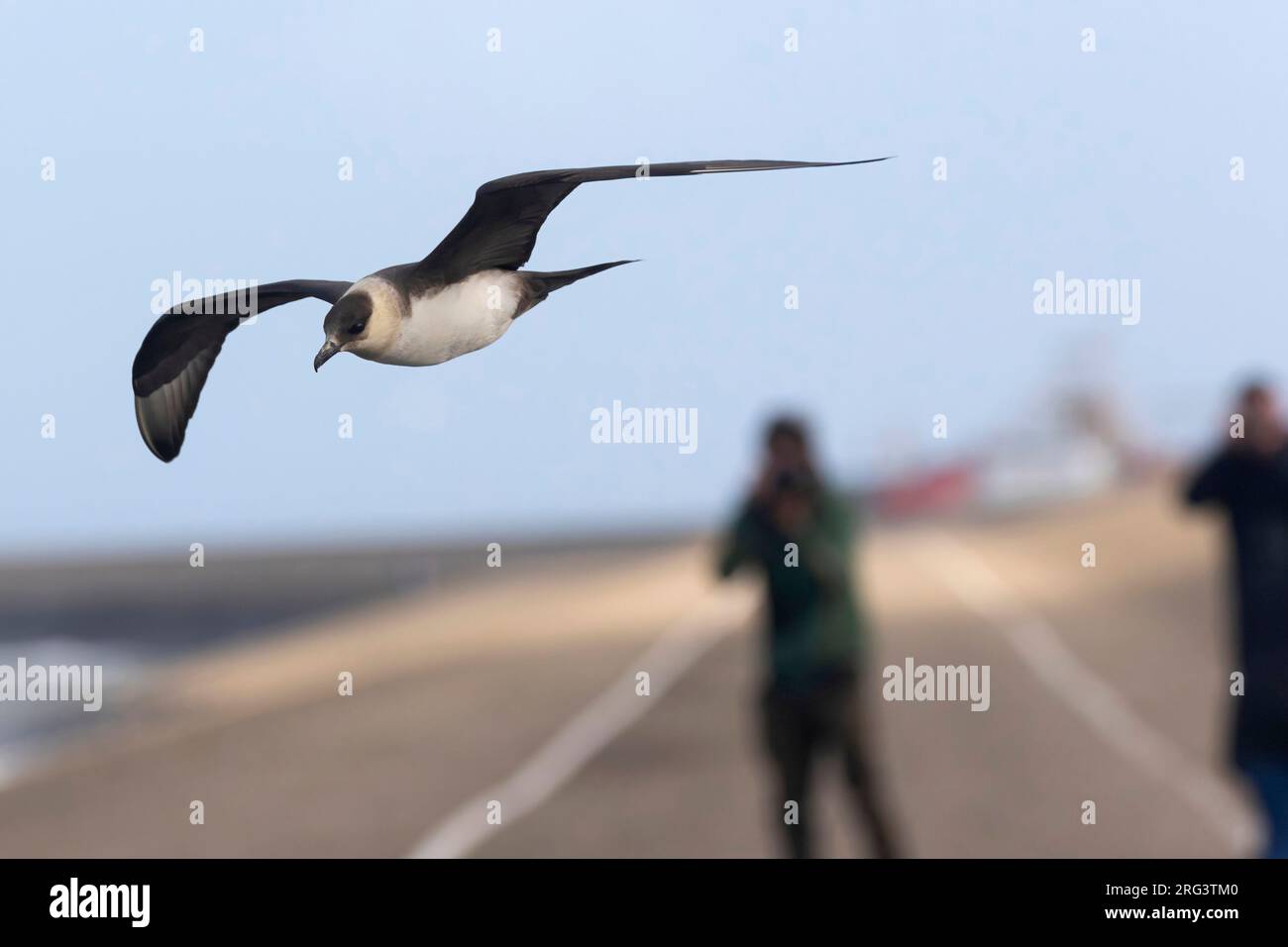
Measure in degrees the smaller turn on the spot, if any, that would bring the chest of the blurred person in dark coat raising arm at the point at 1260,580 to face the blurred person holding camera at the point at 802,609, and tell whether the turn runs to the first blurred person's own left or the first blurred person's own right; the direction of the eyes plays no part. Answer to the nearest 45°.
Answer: approximately 90° to the first blurred person's own right

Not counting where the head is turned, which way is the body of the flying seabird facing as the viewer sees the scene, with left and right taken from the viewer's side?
facing the viewer and to the left of the viewer

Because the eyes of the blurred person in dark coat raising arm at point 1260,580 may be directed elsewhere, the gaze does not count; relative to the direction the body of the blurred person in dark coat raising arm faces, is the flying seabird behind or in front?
in front

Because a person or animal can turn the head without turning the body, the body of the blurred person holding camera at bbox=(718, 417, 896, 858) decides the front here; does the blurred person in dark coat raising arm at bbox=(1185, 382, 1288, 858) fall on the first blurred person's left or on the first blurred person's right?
on the first blurred person's left

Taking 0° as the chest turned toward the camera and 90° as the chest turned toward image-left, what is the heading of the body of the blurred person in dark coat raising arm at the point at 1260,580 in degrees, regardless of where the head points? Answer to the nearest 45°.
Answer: approximately 0°

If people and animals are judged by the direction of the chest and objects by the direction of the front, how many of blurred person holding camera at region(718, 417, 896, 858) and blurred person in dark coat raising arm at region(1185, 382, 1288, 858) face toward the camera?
2

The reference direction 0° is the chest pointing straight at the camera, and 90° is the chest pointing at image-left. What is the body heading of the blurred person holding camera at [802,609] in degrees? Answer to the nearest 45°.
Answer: approximately 0°
